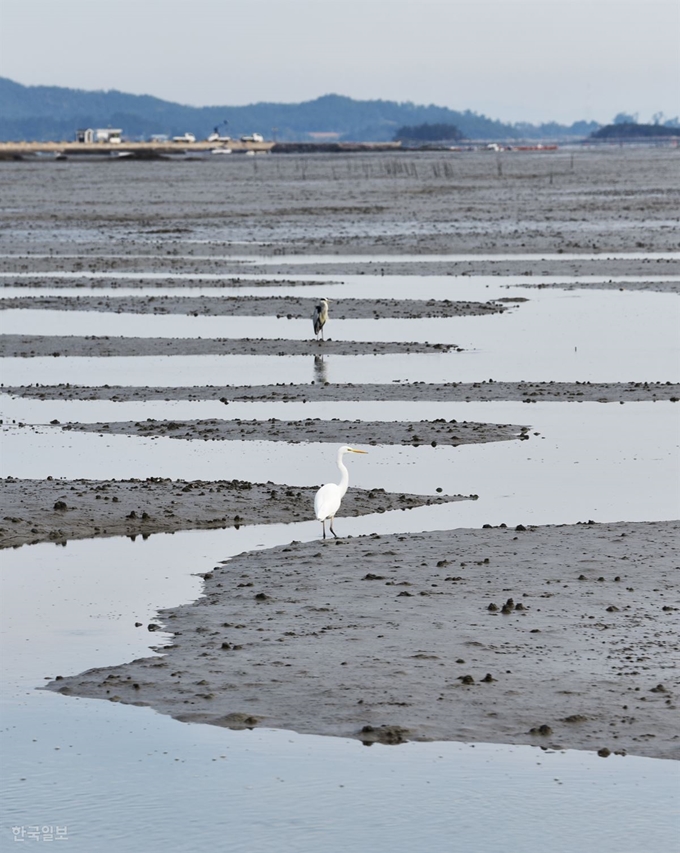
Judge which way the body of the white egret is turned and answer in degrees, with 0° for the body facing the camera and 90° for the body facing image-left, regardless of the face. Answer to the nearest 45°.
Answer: approximately 270°

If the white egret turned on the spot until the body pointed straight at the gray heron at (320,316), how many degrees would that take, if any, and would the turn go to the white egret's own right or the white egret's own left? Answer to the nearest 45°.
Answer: approximately 90° to the white egret's own left
